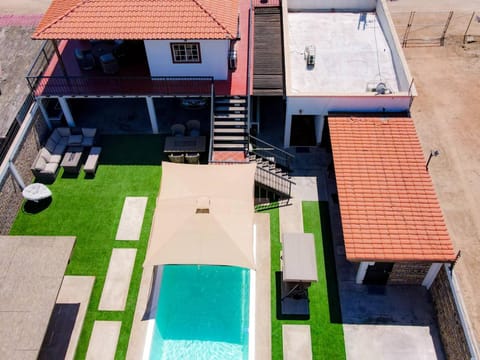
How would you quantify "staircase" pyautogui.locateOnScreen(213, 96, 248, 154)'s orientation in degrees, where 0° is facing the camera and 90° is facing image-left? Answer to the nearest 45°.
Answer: approximately 0°

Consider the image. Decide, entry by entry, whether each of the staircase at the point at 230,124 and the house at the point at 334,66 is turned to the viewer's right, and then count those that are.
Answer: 0

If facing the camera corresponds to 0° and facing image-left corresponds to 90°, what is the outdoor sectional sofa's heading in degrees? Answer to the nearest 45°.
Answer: approximately 315°

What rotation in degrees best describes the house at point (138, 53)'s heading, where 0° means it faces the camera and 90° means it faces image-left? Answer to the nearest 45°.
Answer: approximately 0°
